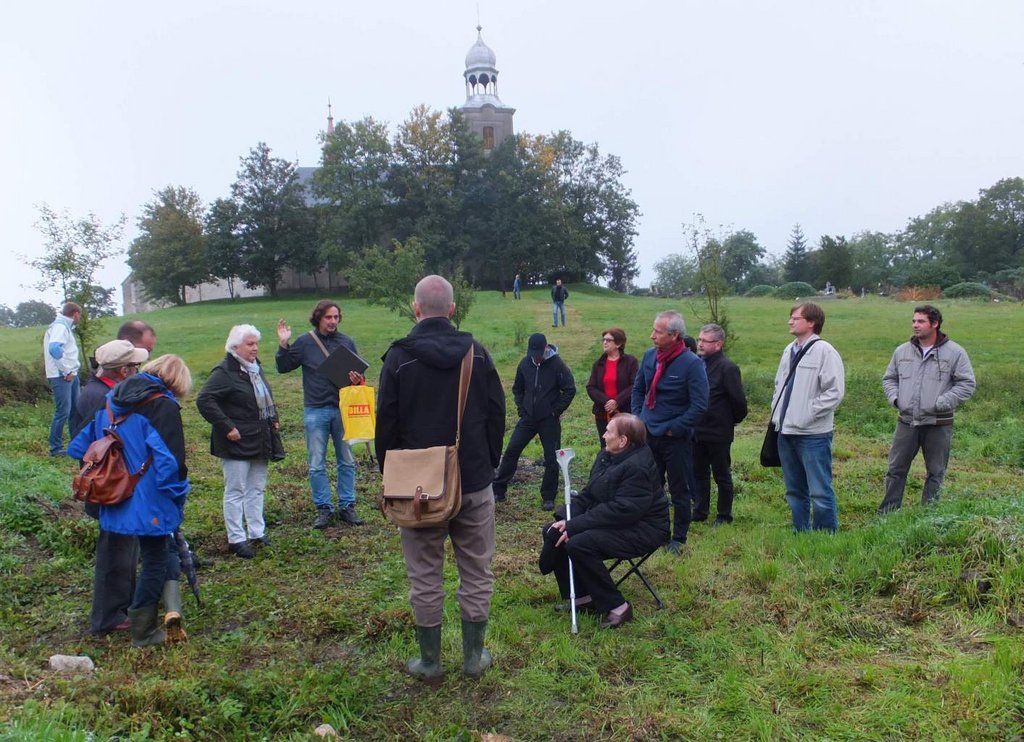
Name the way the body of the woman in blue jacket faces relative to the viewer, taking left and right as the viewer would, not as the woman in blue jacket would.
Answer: facing away from the viewer and to the right of the viewer

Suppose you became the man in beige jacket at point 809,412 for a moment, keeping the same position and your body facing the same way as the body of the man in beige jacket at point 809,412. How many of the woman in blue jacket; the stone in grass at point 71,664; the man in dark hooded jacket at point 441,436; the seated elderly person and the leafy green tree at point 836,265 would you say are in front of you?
4

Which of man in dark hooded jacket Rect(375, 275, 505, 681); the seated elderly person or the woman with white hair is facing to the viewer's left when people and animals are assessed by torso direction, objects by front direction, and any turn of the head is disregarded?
the seated elderly person

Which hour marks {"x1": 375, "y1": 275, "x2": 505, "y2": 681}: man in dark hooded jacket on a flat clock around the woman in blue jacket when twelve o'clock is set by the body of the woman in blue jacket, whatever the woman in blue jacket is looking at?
The man in dark hooded jacket is roughly at 3 o'clock from the woman in blue jacket.

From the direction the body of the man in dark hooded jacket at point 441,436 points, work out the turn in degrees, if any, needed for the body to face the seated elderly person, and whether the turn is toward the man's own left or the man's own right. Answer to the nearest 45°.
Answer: approximately 45° to the man's own right

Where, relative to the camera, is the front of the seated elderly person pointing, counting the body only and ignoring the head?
to the viewer's left

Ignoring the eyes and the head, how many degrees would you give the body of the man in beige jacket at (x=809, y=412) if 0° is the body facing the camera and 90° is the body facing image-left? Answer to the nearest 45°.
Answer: approximately 45°

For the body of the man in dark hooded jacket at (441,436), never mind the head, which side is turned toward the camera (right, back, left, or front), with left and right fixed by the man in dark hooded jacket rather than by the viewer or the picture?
back

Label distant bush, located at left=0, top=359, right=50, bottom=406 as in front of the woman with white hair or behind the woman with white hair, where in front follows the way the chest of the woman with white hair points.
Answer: behind

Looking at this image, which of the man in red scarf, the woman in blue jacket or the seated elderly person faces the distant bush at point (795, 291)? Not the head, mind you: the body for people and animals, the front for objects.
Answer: the woman in blue jacket

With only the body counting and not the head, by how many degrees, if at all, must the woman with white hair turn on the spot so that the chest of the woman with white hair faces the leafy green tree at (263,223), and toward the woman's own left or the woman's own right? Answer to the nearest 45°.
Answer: approximately 135° to the woman's own left
